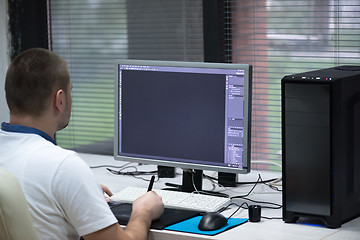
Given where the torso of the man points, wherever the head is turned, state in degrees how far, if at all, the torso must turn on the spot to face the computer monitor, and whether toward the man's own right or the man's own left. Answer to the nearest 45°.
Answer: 0° — they already face it

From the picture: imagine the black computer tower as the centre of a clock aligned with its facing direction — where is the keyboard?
The keyboard is roughly at 2 o'clock from the black computer tower.

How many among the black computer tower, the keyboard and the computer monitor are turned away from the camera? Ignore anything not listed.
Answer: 0

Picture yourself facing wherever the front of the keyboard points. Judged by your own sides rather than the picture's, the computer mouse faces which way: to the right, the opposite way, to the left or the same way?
the opposite way

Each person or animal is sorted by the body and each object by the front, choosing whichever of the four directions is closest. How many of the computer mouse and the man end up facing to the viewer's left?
0

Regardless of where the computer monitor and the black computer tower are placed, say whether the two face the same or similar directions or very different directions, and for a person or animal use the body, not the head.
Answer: same or similar directions

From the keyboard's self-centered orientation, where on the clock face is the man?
The man is roughly at 12 o'clock from the keyboard.

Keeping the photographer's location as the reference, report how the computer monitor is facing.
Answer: facing the viewer and to the left of the viewer

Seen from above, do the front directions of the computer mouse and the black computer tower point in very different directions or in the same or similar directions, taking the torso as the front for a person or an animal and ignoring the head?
very different directions

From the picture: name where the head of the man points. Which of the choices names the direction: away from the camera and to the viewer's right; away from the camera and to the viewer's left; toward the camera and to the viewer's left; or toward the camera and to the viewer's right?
away from the camera and to the viewer's right

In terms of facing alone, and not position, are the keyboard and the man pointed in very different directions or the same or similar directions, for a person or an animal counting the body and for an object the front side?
very different directions

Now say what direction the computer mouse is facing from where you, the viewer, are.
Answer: facing away from the viewer and to the right of the viewer

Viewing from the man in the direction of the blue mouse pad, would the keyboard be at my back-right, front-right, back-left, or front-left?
front-left

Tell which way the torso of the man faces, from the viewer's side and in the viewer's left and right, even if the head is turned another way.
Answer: facing away from the viewer and to the right of the viewer
